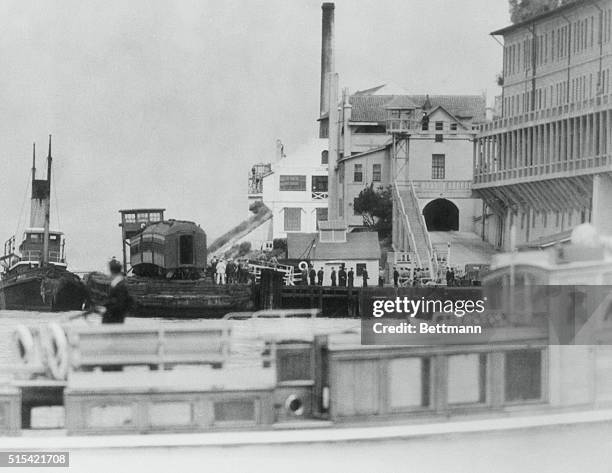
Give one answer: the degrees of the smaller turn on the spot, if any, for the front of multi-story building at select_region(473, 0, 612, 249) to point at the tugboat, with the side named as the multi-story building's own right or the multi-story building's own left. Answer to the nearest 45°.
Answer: approximately 45° to the multi-story building's own right

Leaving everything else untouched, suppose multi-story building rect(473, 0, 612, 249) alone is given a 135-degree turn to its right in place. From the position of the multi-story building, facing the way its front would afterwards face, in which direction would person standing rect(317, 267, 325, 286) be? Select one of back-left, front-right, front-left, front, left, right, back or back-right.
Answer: left

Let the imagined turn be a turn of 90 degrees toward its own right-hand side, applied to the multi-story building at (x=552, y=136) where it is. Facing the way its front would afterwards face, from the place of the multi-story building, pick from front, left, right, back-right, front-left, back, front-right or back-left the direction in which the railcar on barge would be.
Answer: front-left

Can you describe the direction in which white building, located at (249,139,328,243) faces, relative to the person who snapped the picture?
facing the viewer

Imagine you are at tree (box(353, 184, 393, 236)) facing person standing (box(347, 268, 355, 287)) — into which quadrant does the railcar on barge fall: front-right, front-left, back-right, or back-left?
front-right

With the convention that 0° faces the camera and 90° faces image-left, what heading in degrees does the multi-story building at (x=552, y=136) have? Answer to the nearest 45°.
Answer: approximately 45°

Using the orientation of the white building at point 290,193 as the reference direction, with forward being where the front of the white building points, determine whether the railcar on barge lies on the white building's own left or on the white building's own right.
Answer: on the white building's own right

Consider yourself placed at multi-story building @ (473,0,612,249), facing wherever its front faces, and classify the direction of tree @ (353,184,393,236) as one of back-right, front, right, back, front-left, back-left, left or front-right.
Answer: front-right
